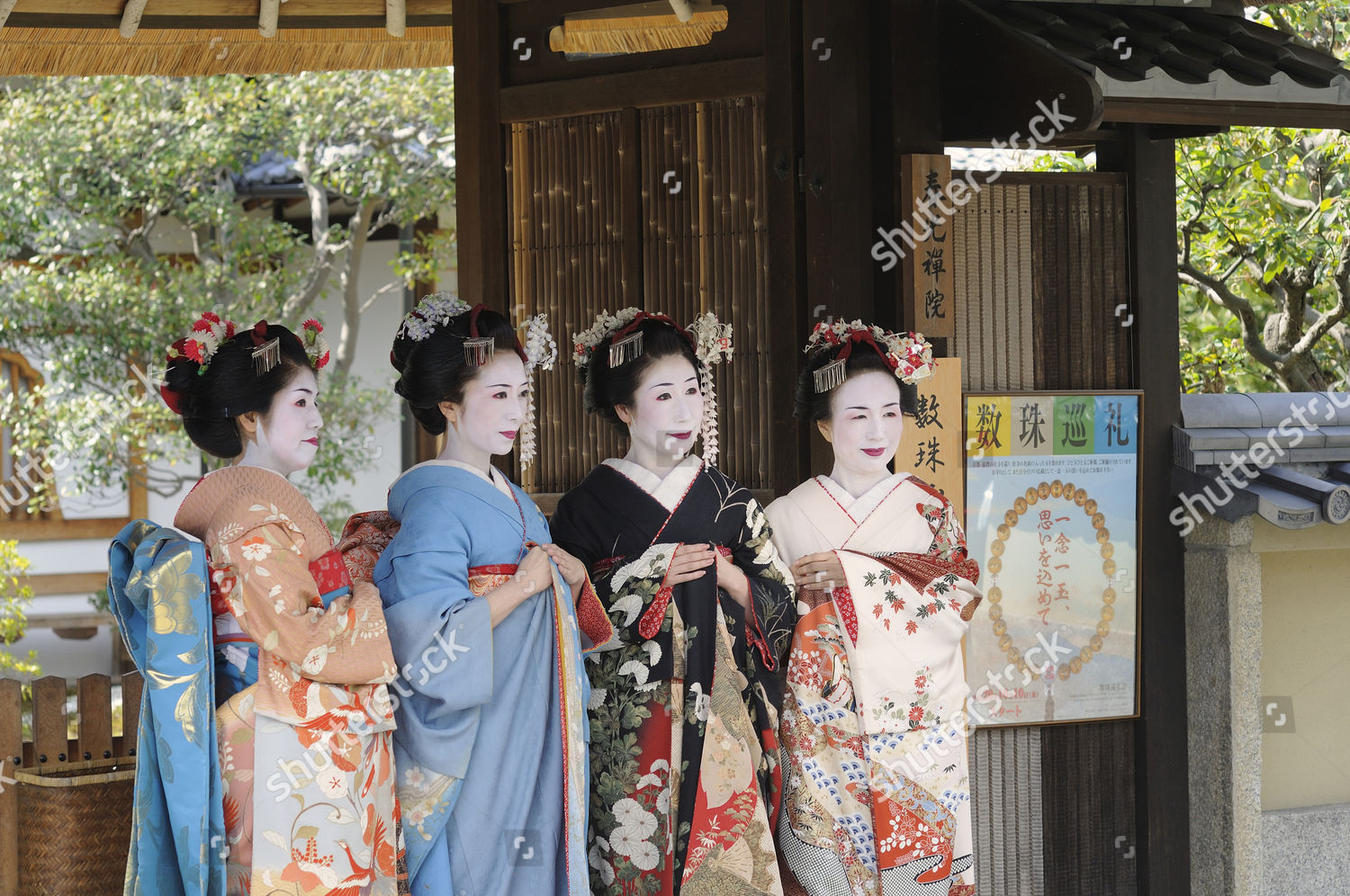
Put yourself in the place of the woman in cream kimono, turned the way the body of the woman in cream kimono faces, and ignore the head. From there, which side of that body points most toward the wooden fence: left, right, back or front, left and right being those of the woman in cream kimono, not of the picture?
right

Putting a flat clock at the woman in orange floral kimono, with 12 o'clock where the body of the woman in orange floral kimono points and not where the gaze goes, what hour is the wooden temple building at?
The wooden temple building is roughly at 11 o'clock from the woman in orange floral kimono.

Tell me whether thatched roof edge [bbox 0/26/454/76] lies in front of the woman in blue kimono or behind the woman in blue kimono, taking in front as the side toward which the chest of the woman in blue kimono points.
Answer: behind

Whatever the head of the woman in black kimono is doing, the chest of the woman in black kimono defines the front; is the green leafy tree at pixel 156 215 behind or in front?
behind

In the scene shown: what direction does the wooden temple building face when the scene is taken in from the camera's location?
facing the viewer

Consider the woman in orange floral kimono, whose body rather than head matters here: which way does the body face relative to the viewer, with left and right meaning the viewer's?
facing to the right of the viewer

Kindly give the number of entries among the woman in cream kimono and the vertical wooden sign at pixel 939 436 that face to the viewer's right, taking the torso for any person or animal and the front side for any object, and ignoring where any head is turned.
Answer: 0

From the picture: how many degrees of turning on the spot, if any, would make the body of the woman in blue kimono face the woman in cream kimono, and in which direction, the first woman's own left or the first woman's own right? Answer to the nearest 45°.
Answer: approximately 45° to the first woman's own left

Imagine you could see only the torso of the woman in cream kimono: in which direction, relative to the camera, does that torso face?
toward the camera

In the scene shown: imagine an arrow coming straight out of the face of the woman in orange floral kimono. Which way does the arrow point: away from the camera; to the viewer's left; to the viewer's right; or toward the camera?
to the viewer's right

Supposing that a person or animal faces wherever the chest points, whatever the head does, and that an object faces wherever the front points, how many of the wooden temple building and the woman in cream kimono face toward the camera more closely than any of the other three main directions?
2

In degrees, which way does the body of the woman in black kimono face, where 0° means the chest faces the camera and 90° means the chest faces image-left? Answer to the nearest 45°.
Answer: approximately 315°

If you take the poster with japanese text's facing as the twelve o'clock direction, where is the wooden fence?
The wooden fence is roughly at 2 o'clock from the poster with japanese text.

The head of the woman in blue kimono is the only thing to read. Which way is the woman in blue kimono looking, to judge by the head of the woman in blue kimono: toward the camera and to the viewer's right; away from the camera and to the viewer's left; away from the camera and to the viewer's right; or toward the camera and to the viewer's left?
toward the camera and to the viewer's right

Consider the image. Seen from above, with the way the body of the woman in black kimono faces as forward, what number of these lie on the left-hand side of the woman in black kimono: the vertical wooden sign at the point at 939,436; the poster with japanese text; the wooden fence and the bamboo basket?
2

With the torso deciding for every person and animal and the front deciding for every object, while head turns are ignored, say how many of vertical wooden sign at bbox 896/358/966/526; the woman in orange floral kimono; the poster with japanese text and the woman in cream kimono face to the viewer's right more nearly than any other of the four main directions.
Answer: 1

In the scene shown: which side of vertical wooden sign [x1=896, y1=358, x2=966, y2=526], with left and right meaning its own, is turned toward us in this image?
front

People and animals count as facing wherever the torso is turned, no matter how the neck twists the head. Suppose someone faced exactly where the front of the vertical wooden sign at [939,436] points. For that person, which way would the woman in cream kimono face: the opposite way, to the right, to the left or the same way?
the same way

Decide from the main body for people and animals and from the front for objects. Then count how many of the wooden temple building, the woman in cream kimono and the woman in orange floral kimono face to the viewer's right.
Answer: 1
